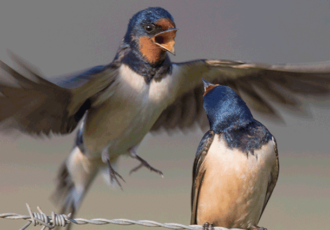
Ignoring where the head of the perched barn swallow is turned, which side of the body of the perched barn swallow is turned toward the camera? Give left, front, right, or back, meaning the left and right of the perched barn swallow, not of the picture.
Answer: front

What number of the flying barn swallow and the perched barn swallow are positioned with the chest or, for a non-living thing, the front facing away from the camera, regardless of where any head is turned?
0

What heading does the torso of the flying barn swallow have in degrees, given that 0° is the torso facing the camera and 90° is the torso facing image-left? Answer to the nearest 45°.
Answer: approximately 315°

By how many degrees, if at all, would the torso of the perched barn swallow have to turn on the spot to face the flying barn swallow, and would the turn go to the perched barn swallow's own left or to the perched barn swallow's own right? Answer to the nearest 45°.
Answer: approximately 135° to the perched barn swallow's own right
